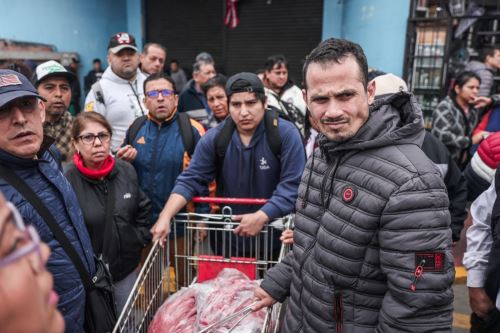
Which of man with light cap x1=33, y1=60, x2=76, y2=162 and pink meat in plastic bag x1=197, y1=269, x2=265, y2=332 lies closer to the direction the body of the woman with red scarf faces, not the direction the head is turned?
the pink meat in plastic bag

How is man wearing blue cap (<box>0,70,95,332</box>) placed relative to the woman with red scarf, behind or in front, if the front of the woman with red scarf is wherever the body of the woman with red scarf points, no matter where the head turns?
in front

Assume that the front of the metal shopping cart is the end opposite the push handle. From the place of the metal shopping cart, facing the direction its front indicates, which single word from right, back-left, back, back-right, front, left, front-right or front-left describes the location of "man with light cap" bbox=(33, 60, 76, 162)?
back-right

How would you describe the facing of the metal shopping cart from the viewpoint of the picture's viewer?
facing the viewer

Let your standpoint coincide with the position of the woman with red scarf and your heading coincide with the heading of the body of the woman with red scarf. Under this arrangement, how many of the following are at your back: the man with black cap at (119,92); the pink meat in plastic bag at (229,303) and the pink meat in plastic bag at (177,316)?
1

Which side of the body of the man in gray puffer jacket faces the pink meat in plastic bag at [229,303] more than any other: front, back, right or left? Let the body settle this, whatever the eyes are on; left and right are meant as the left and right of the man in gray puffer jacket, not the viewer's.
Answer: right

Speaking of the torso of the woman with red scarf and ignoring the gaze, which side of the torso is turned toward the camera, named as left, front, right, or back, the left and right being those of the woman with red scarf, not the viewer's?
front

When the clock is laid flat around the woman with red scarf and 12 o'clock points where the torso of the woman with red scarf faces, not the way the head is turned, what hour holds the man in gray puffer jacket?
The man in gray puffer jacket is roughly at 11 o'clock from the woman with red scarf.

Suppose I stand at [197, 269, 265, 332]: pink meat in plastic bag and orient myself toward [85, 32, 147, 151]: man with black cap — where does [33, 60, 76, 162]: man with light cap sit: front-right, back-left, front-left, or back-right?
front-left

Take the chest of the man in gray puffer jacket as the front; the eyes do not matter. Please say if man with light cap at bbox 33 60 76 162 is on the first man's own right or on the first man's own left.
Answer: on the first man's own right

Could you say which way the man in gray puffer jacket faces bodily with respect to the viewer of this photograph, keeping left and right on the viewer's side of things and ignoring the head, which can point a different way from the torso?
facing the viewer and to the left of the viewer

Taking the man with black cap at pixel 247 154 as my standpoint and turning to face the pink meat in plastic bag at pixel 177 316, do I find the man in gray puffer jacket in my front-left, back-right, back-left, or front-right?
front-left

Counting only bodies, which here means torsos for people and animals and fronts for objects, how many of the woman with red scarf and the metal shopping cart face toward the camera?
2

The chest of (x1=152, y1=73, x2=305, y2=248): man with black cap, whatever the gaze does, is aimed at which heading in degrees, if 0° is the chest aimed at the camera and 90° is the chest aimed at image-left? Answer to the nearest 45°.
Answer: approximately 0°
